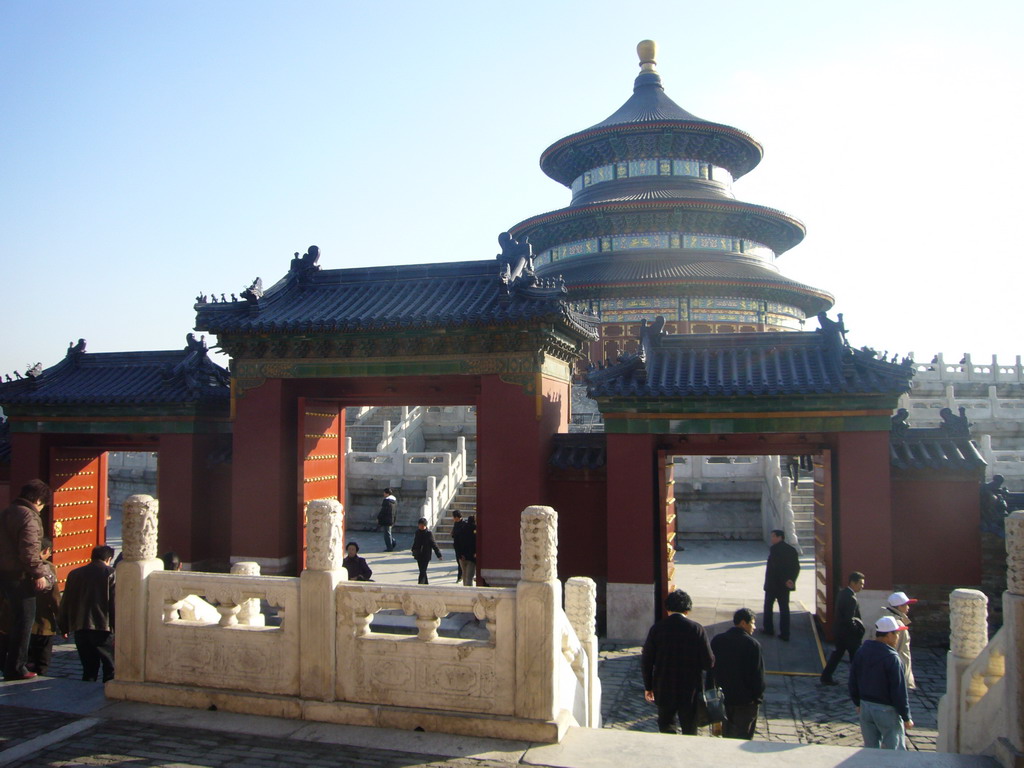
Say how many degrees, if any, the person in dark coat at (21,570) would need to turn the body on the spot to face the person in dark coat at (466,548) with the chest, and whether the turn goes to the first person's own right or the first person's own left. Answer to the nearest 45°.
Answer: approximately 45° to the first person's own left

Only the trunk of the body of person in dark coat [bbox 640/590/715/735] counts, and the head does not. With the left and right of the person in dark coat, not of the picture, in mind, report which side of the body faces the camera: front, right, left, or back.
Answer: back

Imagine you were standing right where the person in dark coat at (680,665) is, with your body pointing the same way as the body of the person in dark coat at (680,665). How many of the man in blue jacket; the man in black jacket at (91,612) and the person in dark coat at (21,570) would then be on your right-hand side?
1

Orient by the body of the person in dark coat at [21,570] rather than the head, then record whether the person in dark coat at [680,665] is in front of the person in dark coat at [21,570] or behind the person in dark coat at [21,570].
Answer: in front

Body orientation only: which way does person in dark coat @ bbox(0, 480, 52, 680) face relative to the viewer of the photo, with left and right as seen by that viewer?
facing to the right of the viewer

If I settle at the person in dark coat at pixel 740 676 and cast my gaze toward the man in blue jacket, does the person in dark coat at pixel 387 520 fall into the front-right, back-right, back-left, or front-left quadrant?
back-left

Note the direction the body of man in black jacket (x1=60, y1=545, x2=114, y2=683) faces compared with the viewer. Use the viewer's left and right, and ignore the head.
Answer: facing away from the viewer and to the right of the viewer

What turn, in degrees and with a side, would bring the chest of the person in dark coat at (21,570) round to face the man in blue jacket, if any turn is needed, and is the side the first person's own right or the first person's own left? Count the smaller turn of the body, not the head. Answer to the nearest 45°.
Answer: approximately 45° to the first person's own right

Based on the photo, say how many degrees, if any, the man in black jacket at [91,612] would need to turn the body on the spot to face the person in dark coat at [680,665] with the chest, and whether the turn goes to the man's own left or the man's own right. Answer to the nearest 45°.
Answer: approximately 90° to the man's own right

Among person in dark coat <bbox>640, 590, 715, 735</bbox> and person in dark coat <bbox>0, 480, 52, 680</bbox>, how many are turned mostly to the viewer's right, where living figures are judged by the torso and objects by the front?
1

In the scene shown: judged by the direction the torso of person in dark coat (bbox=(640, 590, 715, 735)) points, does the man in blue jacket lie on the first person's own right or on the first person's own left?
on the first person's own right
